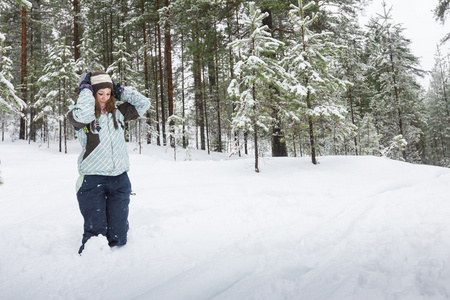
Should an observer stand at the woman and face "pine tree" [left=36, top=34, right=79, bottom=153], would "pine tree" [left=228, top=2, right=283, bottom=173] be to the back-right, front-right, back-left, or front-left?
front-right

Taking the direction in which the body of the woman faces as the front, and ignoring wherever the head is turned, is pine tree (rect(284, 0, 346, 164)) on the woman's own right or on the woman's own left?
on the woman's own left

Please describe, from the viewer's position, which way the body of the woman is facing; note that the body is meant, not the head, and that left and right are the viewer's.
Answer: facing the viewer

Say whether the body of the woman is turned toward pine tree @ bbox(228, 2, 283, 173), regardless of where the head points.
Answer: no

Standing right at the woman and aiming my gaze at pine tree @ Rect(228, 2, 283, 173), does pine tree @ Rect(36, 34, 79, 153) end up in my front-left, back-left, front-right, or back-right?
front-left

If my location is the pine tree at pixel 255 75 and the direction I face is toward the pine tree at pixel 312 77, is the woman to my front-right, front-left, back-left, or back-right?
back-right

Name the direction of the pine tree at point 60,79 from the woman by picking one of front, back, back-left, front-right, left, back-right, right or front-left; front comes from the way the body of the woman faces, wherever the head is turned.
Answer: back
